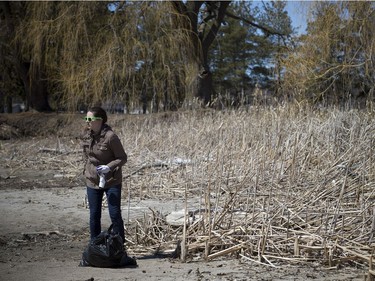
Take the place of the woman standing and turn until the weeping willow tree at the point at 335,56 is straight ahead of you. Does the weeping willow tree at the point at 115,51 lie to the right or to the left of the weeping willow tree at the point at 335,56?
left

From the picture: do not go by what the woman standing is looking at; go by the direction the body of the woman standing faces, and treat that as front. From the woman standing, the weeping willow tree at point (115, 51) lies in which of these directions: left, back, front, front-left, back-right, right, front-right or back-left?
back-right

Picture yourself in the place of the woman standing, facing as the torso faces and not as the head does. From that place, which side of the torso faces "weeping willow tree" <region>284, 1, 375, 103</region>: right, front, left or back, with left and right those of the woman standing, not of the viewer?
back

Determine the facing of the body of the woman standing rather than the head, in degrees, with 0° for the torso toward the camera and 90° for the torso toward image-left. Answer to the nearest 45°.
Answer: approximately 45°
